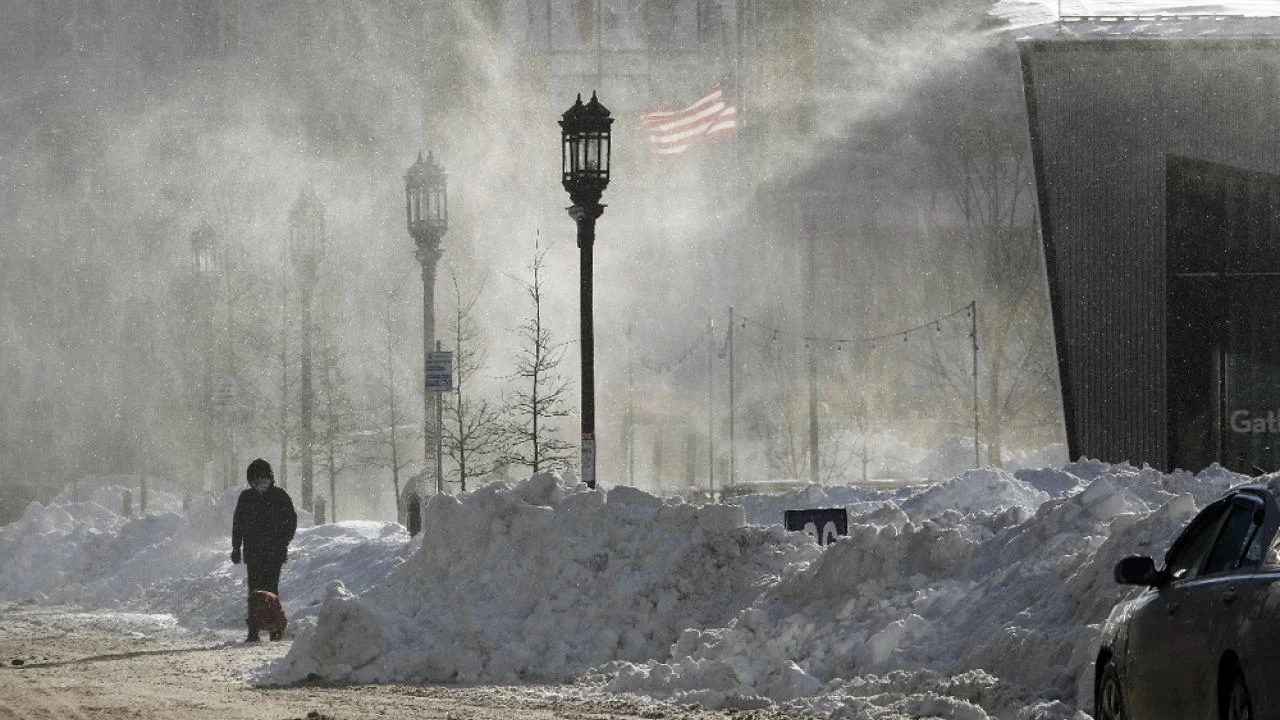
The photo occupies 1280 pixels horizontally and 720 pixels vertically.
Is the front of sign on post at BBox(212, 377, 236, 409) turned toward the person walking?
yes

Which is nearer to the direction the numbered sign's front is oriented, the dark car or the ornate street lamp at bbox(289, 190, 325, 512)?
the dark car

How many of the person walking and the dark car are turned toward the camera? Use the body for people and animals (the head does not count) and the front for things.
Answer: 1

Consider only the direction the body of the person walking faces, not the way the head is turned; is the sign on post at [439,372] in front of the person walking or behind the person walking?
behind

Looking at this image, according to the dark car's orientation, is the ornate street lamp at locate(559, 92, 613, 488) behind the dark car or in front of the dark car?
in front

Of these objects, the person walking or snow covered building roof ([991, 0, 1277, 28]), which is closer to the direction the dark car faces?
the person walking

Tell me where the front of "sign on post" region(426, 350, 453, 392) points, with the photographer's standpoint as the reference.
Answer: facing the viewer

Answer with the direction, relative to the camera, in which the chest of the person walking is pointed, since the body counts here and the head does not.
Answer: toward the camera

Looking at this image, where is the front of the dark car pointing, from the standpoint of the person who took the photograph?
facing away from the viewer and to the left of the viewer
